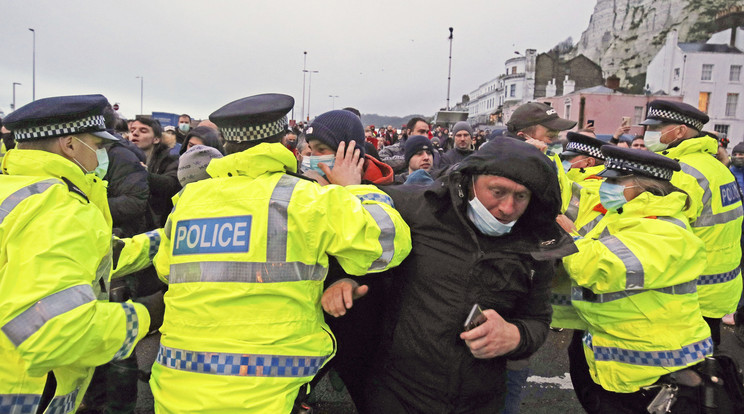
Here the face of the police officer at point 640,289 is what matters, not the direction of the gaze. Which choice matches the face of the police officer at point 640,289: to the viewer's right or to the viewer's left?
to the viewer's left

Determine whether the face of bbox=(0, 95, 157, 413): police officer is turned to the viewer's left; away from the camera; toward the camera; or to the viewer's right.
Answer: to the viewer's right

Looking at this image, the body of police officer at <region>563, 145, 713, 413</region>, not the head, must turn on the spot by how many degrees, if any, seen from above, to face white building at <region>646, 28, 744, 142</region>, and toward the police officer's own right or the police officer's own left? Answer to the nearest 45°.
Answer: approximately 90° to the police officer's own right

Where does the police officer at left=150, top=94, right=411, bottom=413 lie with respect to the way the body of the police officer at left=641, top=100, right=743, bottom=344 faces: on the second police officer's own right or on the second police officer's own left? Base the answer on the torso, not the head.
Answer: on the second police officer's own left

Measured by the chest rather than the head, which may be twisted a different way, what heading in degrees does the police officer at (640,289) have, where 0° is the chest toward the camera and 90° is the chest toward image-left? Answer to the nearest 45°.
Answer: approximately 90°

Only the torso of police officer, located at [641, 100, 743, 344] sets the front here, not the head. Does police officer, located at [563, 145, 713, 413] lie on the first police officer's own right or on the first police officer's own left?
on the first police officer's own left

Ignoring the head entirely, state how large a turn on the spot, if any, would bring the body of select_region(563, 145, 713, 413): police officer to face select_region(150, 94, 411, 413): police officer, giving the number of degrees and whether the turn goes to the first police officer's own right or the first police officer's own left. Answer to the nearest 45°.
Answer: approximately 45° to the first police officer's own left
